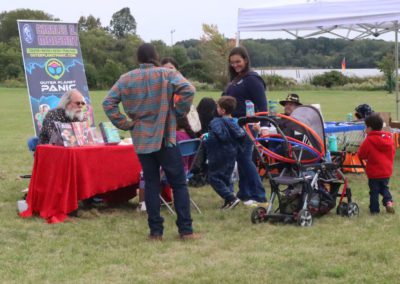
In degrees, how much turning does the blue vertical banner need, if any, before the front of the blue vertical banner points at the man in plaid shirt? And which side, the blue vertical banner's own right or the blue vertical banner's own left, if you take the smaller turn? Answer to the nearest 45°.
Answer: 0° — it already faces them

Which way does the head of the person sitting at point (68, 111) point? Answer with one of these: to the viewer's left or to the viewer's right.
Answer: to the viewer's right

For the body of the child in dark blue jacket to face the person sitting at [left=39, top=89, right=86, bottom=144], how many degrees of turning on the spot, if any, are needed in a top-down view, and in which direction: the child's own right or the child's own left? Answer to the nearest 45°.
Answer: approximately 45° to the child's own left

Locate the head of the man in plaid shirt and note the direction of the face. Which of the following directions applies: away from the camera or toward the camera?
away from the camera

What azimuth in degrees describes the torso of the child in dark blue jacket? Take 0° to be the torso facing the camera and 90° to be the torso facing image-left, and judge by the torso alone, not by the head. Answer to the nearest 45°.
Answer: approximately 135°

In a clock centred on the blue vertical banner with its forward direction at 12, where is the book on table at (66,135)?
The book on table is roughly at 12 o'clock from the blue vertical banner.

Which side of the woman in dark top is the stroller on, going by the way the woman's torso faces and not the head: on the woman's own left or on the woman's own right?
on the woman's own left
